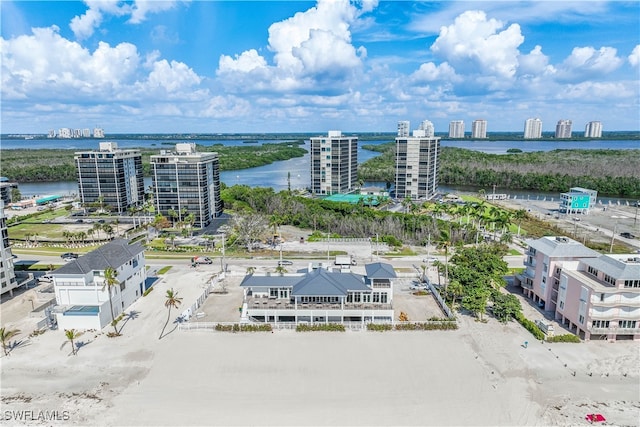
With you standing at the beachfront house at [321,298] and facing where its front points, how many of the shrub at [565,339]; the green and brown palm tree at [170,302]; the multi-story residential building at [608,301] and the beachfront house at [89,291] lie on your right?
2

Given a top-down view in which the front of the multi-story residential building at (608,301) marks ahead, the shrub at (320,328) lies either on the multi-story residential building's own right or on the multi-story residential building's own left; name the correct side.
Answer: on the multi-story residential building's own right

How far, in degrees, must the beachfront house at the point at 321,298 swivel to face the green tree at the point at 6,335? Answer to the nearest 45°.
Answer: approximately 90° to its right

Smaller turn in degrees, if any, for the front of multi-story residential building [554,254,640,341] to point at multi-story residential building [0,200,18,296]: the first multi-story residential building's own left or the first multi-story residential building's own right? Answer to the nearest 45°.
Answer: approximately 45° to the first multi-story residential building's own right

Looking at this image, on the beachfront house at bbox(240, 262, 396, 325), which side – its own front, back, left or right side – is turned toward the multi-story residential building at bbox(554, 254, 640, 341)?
left

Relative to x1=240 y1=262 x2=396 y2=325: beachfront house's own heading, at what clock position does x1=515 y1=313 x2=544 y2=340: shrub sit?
The shrub is roughly at 9 o'clock from the beachfront house.

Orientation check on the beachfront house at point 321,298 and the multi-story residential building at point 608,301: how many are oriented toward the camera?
2

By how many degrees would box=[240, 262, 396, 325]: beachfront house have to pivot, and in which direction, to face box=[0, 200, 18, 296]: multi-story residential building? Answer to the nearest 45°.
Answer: approximately 90° to its right

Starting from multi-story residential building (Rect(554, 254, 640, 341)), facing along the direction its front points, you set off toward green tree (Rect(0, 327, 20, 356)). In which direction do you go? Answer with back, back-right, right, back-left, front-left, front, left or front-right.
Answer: front-right

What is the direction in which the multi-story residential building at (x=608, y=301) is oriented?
toward the camera

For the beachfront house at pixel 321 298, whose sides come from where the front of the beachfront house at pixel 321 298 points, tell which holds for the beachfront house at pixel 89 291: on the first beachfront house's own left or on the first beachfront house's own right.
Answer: on the first beachfront house's own right

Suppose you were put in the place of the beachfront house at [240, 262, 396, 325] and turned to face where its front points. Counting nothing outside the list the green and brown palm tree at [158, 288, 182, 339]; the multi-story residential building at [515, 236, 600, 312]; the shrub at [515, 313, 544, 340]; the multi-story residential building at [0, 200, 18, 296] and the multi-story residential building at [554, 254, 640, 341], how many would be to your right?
2

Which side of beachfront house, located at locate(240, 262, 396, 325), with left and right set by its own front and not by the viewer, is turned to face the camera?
front
